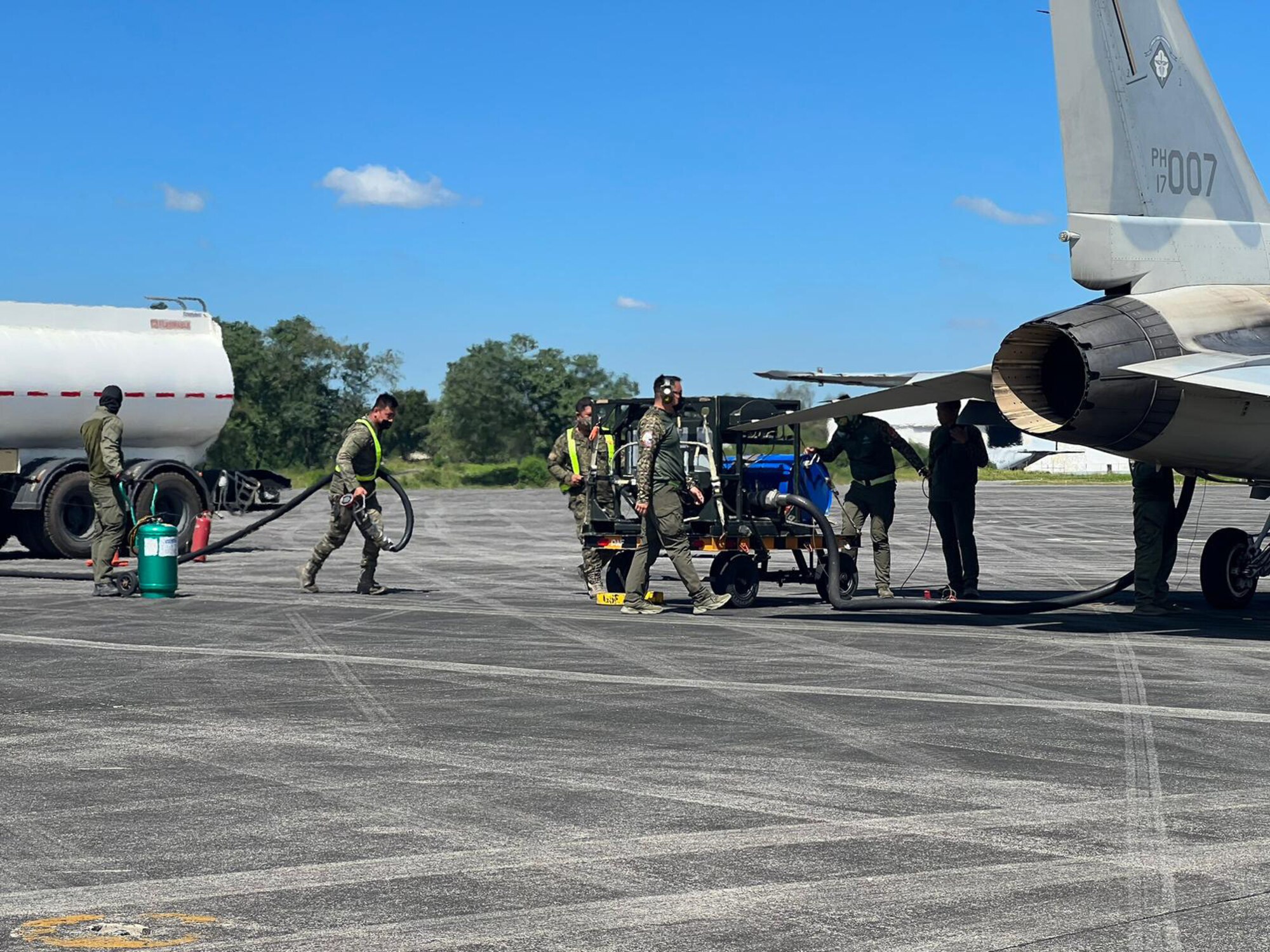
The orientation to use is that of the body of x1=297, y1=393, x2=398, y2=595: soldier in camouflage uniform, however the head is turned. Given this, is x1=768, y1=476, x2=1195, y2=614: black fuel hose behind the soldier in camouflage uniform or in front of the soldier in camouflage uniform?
in front

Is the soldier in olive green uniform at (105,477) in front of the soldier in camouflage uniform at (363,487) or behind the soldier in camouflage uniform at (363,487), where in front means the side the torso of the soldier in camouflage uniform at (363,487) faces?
behind

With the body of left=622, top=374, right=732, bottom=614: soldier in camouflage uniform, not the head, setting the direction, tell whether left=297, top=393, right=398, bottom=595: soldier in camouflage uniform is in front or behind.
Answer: behind

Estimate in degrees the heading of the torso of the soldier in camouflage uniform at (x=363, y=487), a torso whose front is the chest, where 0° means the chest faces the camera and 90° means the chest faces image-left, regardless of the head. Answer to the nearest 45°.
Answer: approximately 270°
